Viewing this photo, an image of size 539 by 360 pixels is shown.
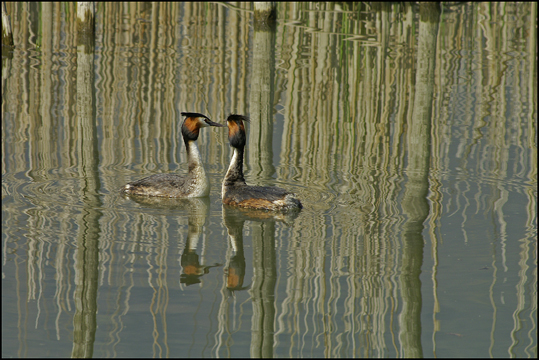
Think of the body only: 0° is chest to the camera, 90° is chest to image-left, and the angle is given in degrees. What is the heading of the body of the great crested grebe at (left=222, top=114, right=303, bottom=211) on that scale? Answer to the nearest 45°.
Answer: approximately 90°
